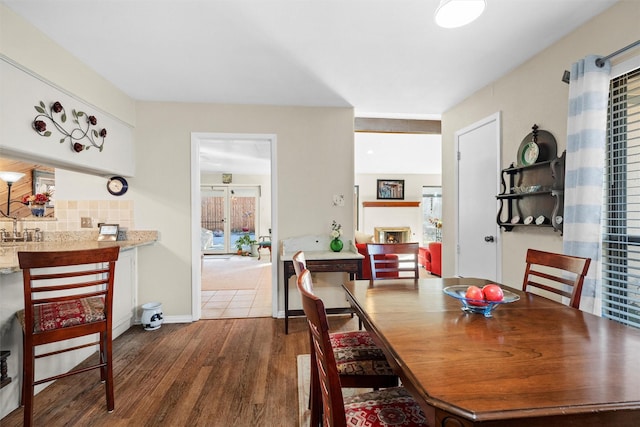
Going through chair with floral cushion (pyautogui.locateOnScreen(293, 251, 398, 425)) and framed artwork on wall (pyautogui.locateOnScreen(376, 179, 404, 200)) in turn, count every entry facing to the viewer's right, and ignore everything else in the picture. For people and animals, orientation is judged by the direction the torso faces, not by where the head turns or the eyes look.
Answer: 1

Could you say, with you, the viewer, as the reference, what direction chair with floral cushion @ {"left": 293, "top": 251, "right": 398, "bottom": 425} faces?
facing to the right of the viewer

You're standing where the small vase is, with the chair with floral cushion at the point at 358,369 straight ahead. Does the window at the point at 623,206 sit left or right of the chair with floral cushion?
left

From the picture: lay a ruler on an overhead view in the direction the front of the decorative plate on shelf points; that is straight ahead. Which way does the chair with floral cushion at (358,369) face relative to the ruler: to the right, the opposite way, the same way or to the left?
the opposite way

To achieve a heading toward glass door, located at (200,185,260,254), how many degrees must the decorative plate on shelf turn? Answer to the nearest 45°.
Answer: approximately 45° to its right

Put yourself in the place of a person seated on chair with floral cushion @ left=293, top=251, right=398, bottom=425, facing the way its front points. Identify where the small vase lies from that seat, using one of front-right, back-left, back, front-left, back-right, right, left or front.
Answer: left

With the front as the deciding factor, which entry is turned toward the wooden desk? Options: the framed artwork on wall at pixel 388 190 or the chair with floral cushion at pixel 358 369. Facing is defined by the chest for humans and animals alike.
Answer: the framed artwork on wall

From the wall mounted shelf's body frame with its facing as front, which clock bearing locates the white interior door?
The white interior door is roughly at 3 o'clock from the wall mounted shelf.

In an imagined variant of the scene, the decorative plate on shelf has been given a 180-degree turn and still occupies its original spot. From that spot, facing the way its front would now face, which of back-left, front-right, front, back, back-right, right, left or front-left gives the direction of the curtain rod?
right

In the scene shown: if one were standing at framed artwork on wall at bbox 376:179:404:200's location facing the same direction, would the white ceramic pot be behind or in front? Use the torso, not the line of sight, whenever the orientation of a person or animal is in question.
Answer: in front

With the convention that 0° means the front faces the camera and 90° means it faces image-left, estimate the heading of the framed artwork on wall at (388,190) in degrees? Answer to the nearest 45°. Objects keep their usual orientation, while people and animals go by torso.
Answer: approximately 0°

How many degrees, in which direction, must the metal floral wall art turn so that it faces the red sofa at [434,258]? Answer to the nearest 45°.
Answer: approximately 45° to its left

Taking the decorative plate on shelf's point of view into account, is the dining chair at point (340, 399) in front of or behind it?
in front

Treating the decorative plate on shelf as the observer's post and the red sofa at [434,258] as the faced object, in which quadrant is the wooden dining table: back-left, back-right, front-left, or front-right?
back-left
